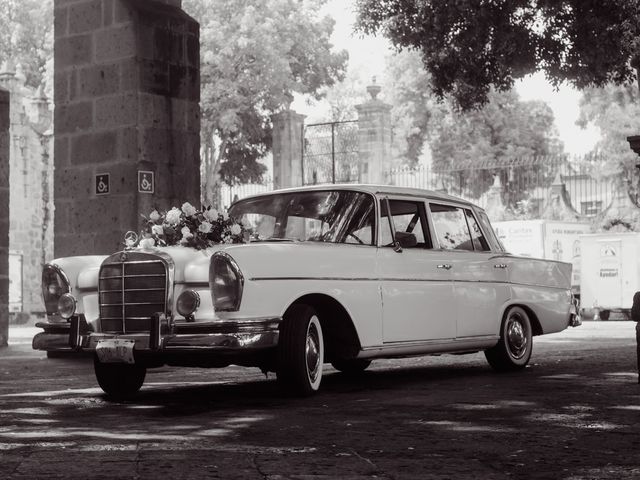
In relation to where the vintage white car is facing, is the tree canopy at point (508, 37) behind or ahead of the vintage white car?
behind

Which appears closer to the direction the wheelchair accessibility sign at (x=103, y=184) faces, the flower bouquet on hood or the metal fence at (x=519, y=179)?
the flower bouquet on hood

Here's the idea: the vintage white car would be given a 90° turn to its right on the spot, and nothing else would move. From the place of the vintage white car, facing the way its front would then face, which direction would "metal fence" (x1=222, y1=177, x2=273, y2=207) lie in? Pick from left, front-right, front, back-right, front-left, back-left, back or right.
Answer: front-right

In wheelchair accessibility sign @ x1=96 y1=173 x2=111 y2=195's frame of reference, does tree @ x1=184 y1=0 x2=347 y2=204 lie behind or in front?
behind

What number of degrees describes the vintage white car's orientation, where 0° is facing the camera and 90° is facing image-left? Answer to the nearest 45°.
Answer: approximately 45°

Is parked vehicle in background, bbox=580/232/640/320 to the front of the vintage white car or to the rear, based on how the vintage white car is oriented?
to the rear

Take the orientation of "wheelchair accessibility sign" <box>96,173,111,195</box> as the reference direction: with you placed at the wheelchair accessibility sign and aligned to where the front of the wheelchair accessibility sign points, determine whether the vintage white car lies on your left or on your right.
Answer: on your left

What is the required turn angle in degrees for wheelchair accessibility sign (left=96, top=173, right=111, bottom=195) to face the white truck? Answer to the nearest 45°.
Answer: approximately 180°

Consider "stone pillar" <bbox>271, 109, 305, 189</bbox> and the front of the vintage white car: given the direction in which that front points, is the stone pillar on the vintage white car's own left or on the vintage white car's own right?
on the vintage white car's own right

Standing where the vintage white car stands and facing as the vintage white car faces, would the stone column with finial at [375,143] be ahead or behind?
behind

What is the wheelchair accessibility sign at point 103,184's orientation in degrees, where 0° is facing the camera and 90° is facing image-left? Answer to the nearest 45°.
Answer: approximately 45°
